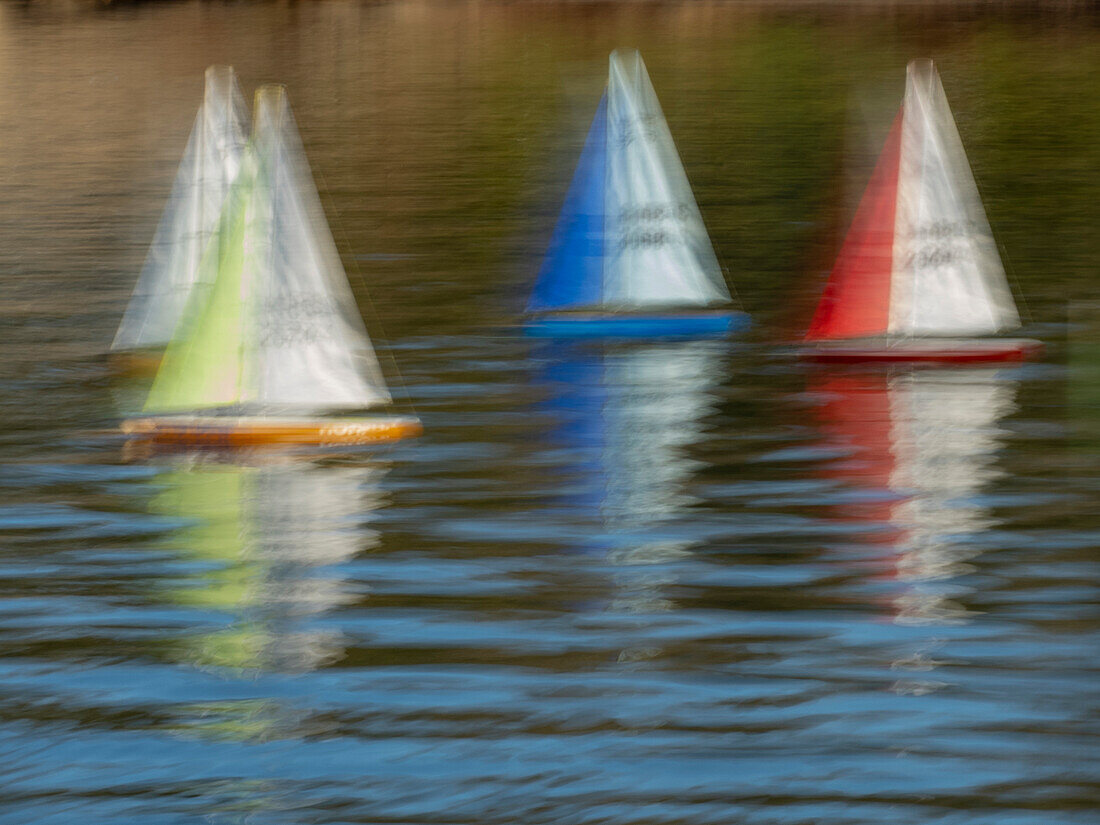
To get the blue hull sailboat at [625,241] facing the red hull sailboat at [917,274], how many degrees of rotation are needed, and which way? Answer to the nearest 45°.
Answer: approximately 135° to its left

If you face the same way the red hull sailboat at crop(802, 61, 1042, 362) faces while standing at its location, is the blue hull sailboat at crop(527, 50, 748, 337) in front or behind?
in front

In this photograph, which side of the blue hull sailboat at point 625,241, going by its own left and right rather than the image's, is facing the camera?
left

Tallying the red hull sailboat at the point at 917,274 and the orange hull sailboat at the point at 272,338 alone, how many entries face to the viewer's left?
2

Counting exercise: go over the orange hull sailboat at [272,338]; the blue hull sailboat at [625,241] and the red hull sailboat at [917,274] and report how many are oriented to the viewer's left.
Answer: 3

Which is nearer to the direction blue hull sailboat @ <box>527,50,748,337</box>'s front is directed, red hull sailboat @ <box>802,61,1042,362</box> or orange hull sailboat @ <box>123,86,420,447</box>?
the orange hull sailboat

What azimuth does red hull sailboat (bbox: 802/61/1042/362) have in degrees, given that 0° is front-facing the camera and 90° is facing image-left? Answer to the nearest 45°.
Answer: approximately 90°

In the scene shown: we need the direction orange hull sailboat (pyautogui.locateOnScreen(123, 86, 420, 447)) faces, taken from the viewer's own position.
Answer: facing to the left of the viewer

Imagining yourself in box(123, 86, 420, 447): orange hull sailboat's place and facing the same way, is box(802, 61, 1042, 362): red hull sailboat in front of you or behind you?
behind

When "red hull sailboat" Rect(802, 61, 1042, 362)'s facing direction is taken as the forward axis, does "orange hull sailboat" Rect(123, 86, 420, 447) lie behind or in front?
in front

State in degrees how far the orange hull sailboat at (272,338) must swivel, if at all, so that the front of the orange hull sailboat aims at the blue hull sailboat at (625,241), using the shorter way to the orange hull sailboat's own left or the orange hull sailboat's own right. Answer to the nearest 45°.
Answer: approximately 135° to the orange hull sailboat's own right
